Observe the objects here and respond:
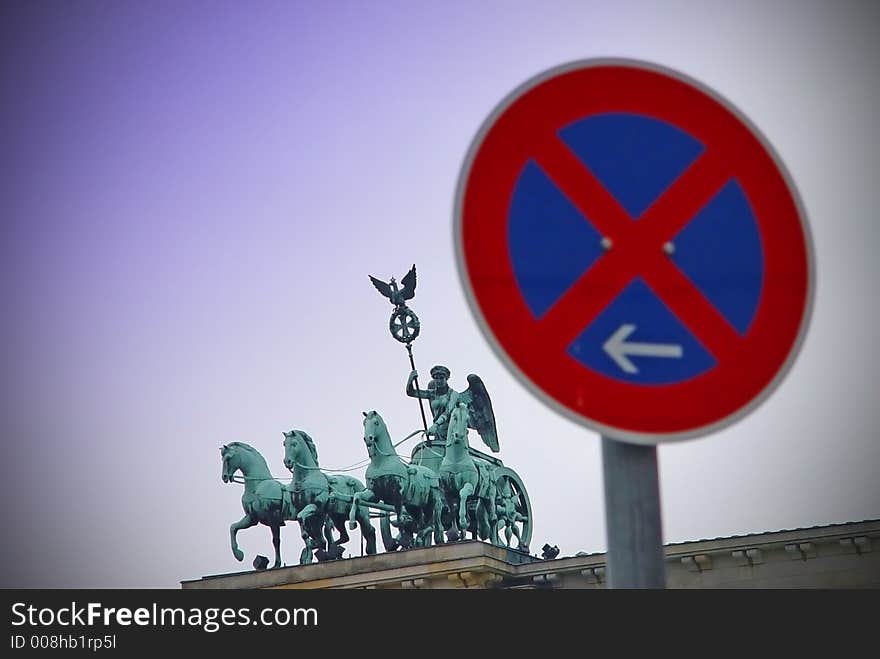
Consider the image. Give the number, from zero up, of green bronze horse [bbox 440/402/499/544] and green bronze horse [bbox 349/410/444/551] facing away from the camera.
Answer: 0

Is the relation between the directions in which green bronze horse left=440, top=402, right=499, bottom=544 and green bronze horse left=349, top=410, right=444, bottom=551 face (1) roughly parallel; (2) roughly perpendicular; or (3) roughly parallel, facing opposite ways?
roughly parallel

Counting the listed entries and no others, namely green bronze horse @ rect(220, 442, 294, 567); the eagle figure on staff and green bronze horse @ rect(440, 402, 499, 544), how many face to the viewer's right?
0

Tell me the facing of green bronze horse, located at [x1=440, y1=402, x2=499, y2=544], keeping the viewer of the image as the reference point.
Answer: facing the viewer and to the left of the viewer

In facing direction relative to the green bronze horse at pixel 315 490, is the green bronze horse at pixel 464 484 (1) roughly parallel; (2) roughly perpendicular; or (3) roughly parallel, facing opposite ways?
roughly parallel
